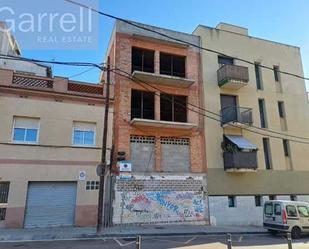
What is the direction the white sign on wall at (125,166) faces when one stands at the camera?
facing the viewer

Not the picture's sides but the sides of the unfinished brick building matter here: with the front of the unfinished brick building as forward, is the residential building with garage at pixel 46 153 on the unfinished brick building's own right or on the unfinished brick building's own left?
on the unfinished brick building's own right

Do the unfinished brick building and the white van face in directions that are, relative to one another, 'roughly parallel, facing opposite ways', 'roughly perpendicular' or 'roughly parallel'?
roughly perpendicular

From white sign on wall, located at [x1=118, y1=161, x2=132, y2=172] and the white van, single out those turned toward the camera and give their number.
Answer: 1

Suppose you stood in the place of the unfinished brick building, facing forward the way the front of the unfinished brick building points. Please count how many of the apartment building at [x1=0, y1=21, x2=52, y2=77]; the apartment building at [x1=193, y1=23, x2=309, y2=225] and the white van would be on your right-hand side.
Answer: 1

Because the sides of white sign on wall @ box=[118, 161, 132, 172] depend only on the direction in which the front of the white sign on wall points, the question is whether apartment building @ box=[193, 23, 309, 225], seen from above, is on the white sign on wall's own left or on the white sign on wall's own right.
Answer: on the white sign on wall's own left

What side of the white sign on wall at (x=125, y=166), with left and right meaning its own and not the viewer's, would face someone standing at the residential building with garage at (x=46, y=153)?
right

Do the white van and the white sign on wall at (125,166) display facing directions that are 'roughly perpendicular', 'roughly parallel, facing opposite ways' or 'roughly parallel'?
roughly perpendicular

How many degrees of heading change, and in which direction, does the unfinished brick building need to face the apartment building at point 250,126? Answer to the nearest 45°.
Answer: approximately 90° to its left

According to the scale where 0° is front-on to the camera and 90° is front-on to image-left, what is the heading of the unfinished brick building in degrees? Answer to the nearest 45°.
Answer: approximately 0°
